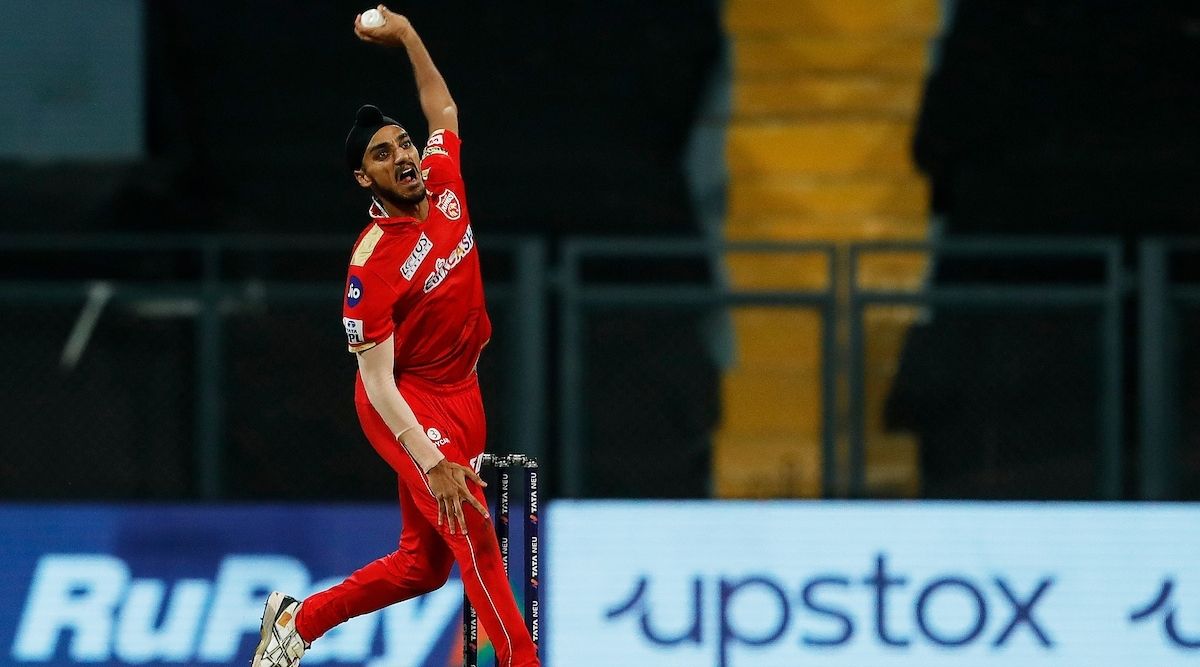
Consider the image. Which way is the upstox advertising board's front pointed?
toward the camera

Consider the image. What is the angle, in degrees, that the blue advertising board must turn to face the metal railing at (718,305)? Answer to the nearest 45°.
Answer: approximately 90° to its left

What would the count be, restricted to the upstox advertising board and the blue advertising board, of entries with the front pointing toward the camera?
2

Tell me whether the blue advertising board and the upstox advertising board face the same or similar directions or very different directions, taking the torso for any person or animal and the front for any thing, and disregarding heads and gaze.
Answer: same or similar directions

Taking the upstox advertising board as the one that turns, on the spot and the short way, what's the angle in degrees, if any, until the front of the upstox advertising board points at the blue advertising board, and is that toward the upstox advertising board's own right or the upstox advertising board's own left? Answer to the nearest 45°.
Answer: approximately 90° to the upstox advertising board's own right

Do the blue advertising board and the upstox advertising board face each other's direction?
no

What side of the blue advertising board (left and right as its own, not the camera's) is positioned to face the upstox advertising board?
left

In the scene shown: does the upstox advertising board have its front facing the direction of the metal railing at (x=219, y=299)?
no
